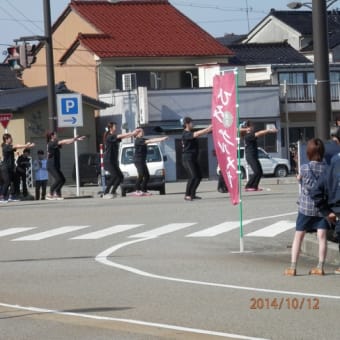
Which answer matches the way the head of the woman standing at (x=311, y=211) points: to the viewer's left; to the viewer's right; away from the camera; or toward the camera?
away from the camera

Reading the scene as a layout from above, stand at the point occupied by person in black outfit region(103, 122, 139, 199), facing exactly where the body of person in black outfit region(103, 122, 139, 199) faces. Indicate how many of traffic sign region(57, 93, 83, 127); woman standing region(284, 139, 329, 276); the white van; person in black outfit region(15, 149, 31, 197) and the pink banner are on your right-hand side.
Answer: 2

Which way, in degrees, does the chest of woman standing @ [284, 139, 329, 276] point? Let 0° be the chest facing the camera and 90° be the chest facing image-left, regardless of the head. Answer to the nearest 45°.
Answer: approximately 135°

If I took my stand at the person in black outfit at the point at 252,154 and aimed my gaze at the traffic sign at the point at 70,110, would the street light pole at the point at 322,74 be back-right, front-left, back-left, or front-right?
back-left

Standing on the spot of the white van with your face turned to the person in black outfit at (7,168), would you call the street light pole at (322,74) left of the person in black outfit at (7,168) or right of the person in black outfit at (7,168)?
left
